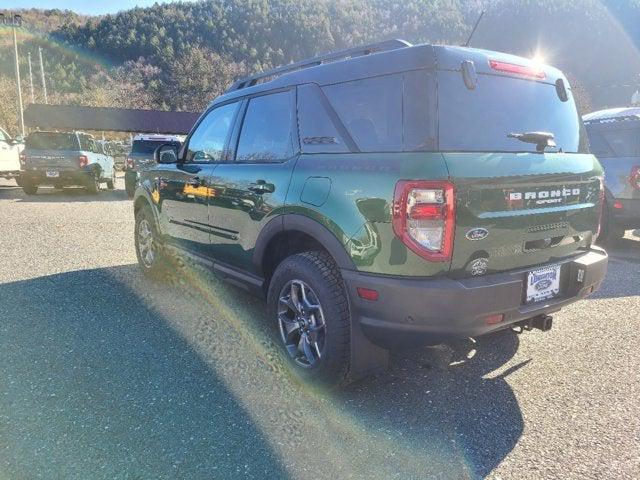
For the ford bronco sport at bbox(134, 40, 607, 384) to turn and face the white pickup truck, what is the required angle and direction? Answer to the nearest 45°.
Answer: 0° — it already faces it

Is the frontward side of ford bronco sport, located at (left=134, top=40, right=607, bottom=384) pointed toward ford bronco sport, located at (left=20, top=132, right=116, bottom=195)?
yes

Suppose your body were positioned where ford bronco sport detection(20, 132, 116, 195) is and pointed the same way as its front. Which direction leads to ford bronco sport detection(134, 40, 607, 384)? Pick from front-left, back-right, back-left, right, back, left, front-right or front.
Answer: back-right

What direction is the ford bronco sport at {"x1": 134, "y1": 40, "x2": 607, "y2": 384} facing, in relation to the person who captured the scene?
facing away from the viewer and to the left of the viewer

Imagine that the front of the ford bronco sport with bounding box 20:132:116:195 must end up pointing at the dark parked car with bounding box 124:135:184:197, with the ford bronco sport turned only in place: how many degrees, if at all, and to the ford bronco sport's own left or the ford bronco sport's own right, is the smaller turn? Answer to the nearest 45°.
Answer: approximately 45° to the ford bronco sport's own right

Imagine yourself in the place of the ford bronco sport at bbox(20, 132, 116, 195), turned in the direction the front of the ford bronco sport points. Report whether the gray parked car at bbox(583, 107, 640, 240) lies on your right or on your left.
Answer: on your right

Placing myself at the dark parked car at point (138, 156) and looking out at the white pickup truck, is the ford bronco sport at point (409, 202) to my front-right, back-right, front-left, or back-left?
back-left

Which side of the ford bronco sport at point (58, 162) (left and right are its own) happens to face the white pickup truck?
left

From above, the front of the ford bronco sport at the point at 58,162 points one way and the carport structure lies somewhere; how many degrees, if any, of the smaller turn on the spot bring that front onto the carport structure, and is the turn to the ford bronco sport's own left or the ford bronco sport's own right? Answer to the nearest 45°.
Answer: approximately 45° to the ford bronco sport's own left

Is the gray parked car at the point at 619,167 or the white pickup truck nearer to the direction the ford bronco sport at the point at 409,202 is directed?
the white pickup truck

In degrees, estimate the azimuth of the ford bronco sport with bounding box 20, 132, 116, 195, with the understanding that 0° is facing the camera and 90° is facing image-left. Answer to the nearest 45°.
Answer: approximately 225°
